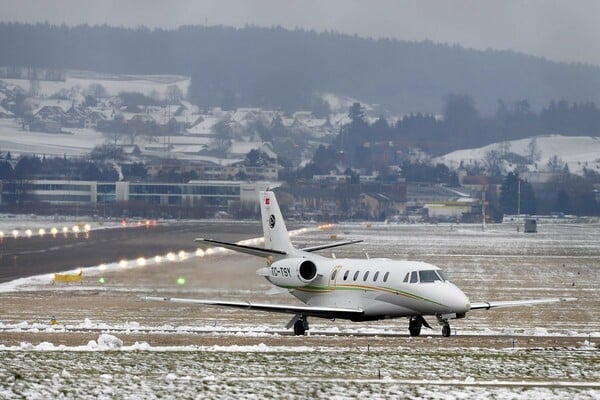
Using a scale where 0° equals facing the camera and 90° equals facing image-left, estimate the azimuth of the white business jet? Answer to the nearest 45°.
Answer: approximately 315°
